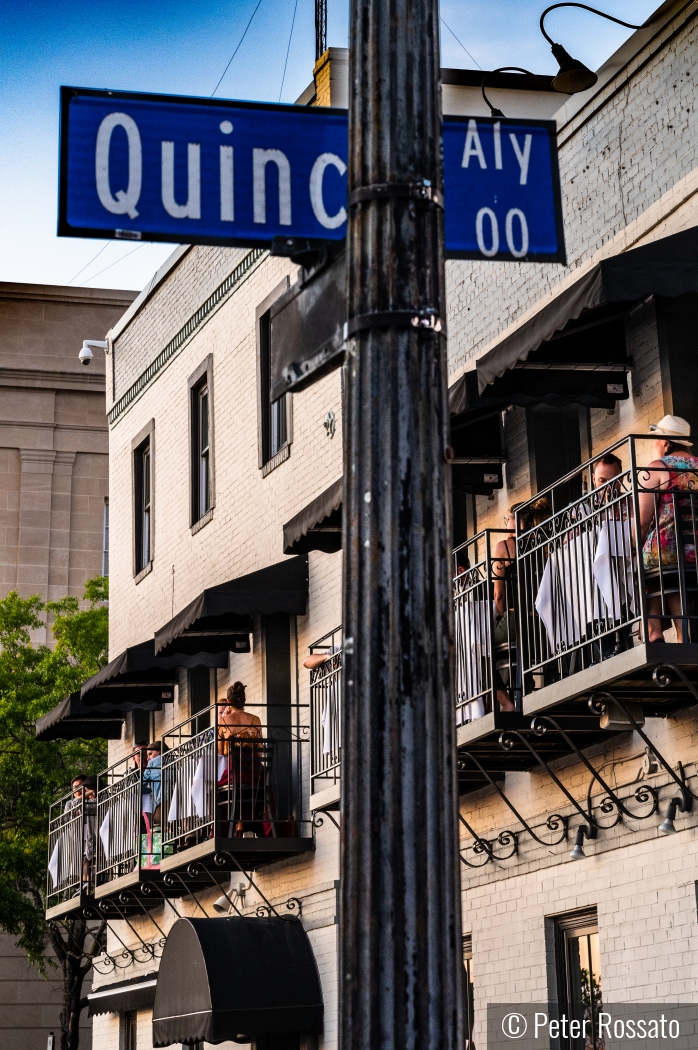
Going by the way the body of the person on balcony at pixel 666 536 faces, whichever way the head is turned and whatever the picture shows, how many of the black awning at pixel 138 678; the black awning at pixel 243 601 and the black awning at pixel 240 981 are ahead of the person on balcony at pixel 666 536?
3

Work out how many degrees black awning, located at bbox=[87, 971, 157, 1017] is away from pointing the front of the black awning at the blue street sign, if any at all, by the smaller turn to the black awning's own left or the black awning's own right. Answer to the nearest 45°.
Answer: approximately 45° to the black awning's own left

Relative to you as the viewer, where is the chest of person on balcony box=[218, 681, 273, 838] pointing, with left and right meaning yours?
facing away from the viewer and to the left of the viewer

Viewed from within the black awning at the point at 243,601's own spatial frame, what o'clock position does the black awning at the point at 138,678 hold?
the black awning at the point at 138,678 is roughly at 4 o'clock from the black awning at the point at 243,601.

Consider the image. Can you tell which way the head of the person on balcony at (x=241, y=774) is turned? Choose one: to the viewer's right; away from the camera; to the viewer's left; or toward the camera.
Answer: away from the camera

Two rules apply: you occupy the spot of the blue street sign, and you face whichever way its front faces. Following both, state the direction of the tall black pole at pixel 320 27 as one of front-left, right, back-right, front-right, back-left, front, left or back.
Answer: back
